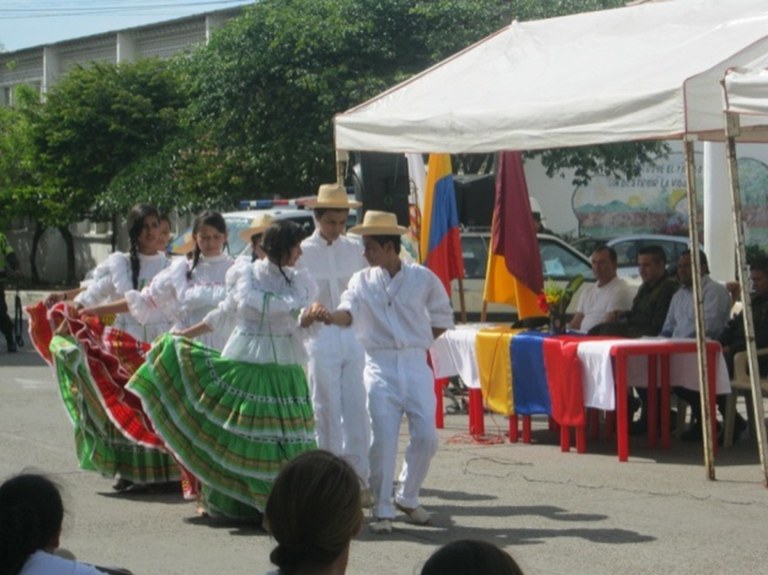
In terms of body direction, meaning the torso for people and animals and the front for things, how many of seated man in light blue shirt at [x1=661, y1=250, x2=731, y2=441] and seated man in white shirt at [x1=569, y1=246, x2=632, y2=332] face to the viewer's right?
0

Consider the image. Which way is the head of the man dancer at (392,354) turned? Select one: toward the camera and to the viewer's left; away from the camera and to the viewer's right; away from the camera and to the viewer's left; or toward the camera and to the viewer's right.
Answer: toward the camera and to the viewer's left

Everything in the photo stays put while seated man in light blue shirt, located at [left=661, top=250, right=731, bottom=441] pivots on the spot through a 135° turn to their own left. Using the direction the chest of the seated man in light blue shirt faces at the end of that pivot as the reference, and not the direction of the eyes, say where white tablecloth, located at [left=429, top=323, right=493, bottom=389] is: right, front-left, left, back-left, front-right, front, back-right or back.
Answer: back

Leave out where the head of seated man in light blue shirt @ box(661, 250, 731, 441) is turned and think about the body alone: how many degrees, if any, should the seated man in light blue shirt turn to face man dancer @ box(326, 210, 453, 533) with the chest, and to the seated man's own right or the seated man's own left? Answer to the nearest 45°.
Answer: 0° — they already face them

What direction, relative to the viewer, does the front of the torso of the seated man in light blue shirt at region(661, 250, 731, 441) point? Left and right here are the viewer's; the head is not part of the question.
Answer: facing the viewer and to the left of the viewer

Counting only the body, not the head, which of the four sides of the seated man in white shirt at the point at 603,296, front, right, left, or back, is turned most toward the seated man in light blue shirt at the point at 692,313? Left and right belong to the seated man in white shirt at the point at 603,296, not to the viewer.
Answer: left

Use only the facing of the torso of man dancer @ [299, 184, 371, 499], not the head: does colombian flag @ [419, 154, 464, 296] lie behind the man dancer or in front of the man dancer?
behind

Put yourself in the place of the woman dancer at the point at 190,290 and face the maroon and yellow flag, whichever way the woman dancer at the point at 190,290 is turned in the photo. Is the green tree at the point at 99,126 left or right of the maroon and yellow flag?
left

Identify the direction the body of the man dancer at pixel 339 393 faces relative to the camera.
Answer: toward the camera
